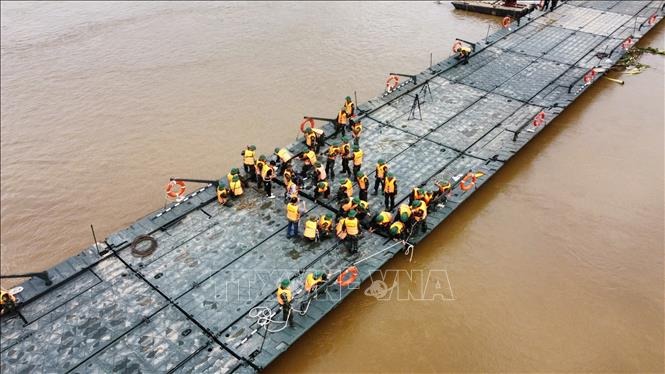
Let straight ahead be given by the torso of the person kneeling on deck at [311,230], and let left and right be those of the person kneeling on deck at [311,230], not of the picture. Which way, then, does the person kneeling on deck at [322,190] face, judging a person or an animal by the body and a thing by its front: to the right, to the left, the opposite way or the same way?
the opposite way

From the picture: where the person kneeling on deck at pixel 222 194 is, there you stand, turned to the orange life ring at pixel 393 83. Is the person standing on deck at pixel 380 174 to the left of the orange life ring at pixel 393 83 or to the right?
right

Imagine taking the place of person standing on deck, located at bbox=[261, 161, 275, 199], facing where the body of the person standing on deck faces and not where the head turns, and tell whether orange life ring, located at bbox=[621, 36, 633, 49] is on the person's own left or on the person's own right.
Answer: on the person's own left

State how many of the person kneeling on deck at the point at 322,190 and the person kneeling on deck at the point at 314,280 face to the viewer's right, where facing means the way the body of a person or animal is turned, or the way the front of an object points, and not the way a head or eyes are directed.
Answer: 1

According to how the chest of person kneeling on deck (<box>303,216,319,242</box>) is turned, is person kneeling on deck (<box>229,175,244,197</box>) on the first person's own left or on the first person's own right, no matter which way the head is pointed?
on the first person's own left

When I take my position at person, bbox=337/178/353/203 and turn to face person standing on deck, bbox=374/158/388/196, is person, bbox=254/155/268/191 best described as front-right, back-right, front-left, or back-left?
back-left

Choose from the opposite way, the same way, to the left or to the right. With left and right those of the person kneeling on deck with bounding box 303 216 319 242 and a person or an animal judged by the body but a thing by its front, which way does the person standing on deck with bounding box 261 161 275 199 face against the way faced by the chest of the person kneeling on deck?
to the right

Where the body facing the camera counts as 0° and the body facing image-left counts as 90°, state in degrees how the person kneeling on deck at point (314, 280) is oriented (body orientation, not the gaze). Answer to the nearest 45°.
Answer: approximately 270°
